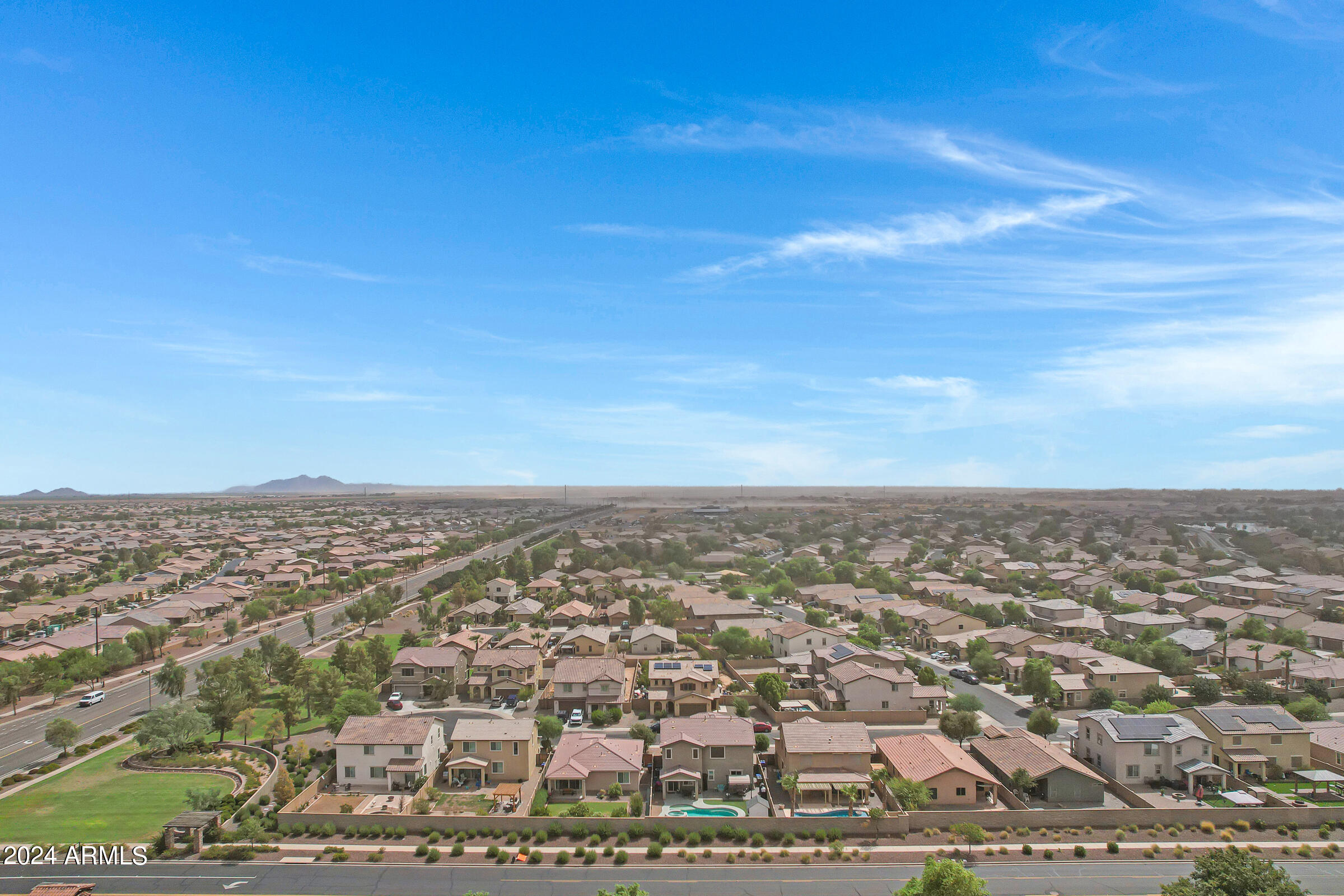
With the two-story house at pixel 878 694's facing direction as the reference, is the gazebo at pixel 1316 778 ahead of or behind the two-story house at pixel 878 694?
ahead

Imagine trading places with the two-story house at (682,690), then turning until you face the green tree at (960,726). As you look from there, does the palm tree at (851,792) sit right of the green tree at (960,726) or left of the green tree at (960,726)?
right

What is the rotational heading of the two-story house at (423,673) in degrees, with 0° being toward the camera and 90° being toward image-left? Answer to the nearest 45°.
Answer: approximately 0°

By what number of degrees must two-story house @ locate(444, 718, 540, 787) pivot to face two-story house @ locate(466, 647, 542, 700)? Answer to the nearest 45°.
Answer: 0° — it already faces it

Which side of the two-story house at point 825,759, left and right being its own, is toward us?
back

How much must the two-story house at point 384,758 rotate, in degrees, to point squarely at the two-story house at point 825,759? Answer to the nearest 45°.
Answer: approximately 90° to its right

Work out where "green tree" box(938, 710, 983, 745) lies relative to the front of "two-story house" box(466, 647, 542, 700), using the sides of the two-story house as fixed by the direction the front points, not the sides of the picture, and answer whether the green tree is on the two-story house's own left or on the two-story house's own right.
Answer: on the two-story house's own left

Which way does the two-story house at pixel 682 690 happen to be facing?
toward the camera

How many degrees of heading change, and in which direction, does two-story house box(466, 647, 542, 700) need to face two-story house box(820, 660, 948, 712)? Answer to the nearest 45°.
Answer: approximately 90° to its left

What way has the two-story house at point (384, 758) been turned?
away from the camera

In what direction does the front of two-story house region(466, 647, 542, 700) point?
toward the camera

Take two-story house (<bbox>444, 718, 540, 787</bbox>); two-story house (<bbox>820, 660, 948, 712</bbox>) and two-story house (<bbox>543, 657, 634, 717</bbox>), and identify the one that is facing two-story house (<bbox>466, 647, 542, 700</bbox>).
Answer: two-story house (<bbox>444, 718, 540, 787</bbox>)

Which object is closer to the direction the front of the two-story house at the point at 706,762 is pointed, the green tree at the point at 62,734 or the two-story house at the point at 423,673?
the two-story house

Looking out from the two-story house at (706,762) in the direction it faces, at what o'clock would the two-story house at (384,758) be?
the two-story house at (384,758) is roughly at 9 o'clock from the two-story house at (706,762).

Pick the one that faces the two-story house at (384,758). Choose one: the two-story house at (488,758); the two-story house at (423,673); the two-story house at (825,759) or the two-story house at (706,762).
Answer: the two-story house at (423,673)

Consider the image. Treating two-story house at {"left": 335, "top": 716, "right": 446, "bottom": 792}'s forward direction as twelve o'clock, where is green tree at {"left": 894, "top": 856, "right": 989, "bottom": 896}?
The green tree is roughly at 5 o'clock from the two-story house.

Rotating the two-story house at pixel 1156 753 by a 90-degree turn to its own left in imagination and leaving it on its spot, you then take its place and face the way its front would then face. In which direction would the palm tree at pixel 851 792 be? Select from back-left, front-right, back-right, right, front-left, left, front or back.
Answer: front

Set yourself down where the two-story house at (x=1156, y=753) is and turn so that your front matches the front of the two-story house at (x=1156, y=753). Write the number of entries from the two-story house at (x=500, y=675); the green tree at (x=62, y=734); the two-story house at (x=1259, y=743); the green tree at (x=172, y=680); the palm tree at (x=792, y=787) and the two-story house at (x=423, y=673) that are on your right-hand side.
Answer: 1

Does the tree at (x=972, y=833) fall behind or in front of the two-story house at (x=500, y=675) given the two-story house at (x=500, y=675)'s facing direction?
in front

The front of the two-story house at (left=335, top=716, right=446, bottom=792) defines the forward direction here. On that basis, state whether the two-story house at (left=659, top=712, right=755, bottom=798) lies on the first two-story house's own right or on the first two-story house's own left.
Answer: on the first two-story house's own right

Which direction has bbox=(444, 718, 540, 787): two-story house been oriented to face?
away from the camera

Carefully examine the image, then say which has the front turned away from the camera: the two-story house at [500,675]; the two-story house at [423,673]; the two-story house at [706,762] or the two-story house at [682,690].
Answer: the two-story house at [706,762]
